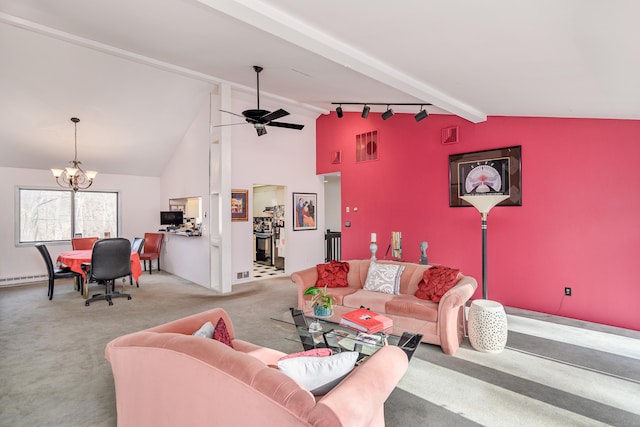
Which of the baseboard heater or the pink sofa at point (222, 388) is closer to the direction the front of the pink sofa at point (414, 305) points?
the pink sofa

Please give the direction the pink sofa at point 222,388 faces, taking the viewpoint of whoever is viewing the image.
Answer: facing away from the viewer and to the right of the viewer

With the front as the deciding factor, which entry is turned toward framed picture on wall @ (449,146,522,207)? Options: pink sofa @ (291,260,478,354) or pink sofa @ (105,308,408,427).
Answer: pink sofa @ (105,308,408,427)

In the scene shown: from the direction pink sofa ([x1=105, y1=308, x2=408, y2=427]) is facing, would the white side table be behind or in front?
in front

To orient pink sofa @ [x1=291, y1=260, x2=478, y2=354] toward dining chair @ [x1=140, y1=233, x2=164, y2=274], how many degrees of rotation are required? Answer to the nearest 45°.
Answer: approximately 90° to its right

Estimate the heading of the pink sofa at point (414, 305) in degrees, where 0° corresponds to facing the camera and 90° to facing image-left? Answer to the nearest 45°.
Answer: approximately 45°

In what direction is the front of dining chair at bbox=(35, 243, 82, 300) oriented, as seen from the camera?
facing to the right of the viewer

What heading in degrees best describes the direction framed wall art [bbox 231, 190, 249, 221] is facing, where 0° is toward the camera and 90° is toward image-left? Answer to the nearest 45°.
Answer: approximately 0°

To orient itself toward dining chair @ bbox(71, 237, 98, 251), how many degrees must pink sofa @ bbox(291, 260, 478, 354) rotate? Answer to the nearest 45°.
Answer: approximately 45° to its right

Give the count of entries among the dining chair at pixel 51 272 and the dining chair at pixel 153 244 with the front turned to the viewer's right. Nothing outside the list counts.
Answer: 1

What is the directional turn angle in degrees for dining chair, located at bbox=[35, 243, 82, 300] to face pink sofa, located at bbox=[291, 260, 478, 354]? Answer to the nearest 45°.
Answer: approximately 45° to its right

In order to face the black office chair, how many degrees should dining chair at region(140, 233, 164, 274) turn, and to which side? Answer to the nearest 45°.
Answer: approximately 45° to its left
